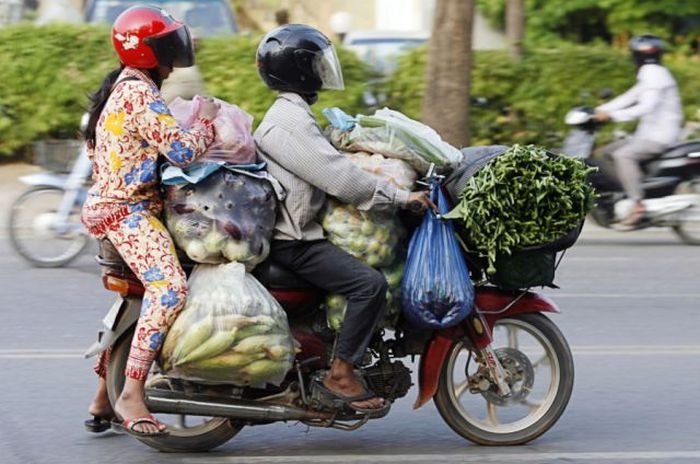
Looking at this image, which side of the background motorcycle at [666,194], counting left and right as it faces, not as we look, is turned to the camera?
left

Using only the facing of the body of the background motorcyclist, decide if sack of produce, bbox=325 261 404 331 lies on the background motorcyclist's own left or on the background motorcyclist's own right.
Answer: on the background motorcyclist's own left

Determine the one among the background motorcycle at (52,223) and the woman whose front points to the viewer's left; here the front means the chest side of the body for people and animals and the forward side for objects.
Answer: the background motorcycle

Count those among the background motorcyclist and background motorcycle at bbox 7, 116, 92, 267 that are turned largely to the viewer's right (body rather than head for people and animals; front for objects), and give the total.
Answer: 0

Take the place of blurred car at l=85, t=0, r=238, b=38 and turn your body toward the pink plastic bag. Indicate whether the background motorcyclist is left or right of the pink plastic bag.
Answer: left

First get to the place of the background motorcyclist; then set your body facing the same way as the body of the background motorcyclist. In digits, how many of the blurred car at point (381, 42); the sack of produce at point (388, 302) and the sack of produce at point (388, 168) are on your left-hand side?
2

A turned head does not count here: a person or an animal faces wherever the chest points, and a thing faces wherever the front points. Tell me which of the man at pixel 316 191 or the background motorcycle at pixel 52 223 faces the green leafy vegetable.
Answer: the man

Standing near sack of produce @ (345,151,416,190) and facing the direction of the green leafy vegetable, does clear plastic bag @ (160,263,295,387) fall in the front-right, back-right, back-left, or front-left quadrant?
back-right

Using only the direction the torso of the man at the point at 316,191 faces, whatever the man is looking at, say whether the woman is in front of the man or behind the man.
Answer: behind

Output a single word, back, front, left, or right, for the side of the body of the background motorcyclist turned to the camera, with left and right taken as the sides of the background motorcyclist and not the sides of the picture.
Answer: left

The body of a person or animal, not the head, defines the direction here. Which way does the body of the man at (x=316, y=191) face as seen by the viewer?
to the viewer's right

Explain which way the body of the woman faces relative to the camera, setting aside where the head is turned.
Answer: to the viewer's right

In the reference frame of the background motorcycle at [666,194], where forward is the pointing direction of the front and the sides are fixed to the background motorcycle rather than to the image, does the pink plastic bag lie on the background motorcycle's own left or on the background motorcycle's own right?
on the background motorcycle's own left

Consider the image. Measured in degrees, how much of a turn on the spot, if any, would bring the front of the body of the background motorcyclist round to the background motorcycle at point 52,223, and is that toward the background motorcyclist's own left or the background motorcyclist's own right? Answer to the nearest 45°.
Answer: approximately 45° to the background motorcyclist's own left

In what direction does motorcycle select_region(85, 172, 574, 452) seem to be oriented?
to the viewer's right

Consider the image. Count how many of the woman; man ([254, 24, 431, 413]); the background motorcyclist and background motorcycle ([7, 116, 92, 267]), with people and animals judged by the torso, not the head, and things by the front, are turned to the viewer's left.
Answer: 2

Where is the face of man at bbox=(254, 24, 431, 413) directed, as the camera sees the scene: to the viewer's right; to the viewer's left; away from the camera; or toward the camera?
to the viewer's right

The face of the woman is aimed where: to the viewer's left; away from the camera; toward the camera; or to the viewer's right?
to the viewer's right

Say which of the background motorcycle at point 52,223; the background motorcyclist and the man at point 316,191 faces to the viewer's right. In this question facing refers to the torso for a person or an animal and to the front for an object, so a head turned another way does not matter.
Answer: the man

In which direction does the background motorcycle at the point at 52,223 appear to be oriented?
to the viewer's left
